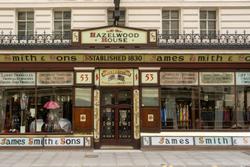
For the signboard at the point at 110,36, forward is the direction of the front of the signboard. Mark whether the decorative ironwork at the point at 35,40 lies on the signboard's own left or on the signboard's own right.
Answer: on the signboard's own right

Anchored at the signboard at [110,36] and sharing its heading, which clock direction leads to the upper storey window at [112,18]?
The upper storey window is roughly at 6 o'clock from the signboard.

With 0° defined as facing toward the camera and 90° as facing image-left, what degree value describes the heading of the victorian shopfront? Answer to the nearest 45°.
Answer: approximately 0°
